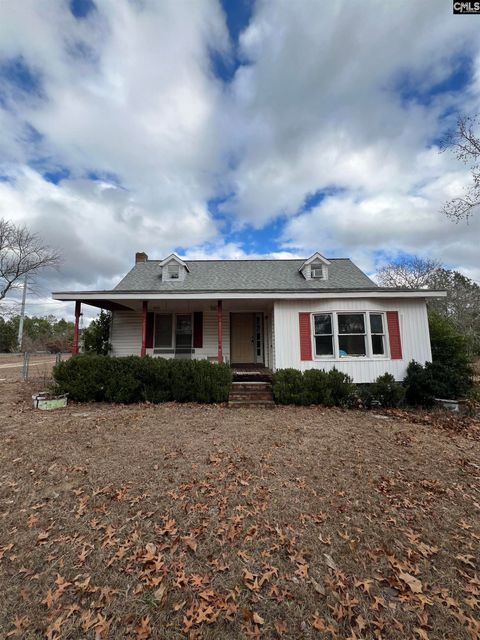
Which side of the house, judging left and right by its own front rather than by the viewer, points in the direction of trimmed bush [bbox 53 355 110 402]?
right

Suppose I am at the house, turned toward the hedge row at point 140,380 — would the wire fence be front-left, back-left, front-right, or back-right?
front-right

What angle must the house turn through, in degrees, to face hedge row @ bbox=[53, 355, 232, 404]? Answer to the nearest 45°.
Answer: approximately 45° to its right

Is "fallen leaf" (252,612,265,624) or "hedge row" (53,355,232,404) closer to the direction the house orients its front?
the fallen leaf

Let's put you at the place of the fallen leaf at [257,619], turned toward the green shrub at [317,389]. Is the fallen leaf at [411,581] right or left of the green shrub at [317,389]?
right

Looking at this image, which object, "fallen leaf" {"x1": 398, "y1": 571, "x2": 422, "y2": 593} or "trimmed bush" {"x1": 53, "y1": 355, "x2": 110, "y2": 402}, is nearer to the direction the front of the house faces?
the fallen leaf

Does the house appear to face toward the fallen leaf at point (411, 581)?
yes

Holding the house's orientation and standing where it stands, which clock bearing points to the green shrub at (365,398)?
The green shrub is roughly at 10 o'clock from the house.

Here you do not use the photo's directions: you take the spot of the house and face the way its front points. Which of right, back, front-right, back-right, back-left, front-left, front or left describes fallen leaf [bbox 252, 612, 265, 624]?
front

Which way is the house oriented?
toward the camera

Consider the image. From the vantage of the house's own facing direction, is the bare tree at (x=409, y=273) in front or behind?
behind

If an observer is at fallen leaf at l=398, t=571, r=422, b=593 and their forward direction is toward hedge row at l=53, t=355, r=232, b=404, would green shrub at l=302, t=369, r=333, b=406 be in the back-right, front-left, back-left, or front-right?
front-right

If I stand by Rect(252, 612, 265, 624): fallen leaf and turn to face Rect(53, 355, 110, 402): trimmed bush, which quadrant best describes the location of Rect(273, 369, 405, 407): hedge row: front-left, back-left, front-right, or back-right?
front-right

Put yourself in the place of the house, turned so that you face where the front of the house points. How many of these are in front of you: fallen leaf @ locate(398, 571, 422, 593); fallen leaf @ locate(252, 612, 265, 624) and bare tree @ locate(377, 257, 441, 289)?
2
